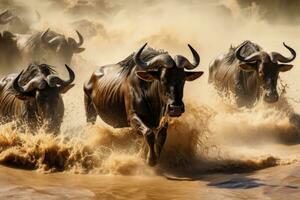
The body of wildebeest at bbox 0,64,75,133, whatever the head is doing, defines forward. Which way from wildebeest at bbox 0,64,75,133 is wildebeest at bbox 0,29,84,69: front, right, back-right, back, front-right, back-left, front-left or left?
back-left

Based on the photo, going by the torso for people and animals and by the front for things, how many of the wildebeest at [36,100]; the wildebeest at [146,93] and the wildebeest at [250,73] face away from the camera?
0

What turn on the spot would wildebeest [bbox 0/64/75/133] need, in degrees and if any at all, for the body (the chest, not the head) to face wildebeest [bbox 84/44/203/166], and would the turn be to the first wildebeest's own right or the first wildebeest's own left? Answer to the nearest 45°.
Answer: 0° — it already faces it

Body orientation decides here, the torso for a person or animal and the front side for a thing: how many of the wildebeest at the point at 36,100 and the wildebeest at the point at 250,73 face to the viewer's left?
0

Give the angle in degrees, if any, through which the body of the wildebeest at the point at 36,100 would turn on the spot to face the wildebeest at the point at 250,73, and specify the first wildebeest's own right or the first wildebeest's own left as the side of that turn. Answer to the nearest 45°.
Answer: approximately 45° to the first wildebeest's own left

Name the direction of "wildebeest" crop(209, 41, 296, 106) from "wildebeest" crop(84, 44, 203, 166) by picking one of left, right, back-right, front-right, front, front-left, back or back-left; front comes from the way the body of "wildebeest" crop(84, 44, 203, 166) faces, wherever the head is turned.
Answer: left

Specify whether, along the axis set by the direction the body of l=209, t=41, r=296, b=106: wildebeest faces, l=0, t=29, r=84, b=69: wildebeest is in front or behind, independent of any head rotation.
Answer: behind

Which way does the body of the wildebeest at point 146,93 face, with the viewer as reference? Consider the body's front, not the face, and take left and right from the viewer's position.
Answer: facing the viewer and to the right of the viewer

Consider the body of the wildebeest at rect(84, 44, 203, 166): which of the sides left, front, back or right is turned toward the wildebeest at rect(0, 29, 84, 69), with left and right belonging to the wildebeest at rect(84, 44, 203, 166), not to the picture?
back

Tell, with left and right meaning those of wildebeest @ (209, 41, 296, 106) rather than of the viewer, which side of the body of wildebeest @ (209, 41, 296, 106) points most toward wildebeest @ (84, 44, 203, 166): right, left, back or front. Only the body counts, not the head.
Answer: right
